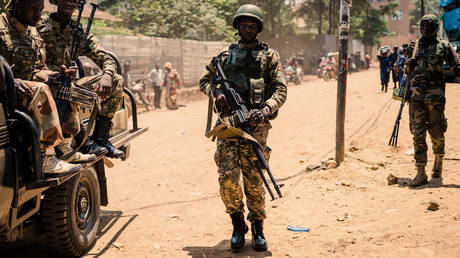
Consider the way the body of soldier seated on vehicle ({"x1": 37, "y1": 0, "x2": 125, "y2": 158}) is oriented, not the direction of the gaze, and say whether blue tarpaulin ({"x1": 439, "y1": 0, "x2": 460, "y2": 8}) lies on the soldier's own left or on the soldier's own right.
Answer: on the soldier's own left

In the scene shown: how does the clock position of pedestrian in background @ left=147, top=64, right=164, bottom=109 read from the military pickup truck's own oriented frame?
The pedestrian in background is roughly at 5 o'clock from the military pickup truck.

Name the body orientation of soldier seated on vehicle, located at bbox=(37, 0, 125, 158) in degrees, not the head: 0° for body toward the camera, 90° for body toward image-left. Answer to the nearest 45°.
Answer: approximately 315°

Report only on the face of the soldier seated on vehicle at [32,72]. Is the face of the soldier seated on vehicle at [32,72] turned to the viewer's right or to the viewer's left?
to the viewer's right

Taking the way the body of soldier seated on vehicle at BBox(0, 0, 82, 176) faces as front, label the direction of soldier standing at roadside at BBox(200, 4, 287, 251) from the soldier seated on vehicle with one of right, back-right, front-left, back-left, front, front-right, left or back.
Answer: front-left

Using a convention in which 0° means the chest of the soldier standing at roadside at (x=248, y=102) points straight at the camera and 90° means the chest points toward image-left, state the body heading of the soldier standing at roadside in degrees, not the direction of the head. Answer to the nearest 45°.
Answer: approximately 0°

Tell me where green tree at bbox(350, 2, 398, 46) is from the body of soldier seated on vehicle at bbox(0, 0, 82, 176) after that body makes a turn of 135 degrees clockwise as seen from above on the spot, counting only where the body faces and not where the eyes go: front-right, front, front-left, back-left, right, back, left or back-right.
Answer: back-right

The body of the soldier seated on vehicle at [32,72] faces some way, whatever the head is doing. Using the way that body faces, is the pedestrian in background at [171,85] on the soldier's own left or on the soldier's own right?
on the soldier's own left

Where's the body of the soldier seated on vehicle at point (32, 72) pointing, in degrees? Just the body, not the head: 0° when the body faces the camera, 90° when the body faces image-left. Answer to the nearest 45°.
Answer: approximately 315°

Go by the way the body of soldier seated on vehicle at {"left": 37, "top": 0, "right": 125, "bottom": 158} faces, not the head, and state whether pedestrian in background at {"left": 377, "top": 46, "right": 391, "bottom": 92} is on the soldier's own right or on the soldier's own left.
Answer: on the soldier's own left

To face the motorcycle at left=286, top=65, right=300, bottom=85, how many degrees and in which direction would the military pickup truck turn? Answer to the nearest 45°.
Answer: approximately 180°

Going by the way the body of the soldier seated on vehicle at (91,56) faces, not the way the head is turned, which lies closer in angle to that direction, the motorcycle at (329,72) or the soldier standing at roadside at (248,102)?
the soldier standing at roadside

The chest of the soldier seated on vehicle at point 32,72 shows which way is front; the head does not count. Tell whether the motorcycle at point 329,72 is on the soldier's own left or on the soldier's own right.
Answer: on the soldier's own left
